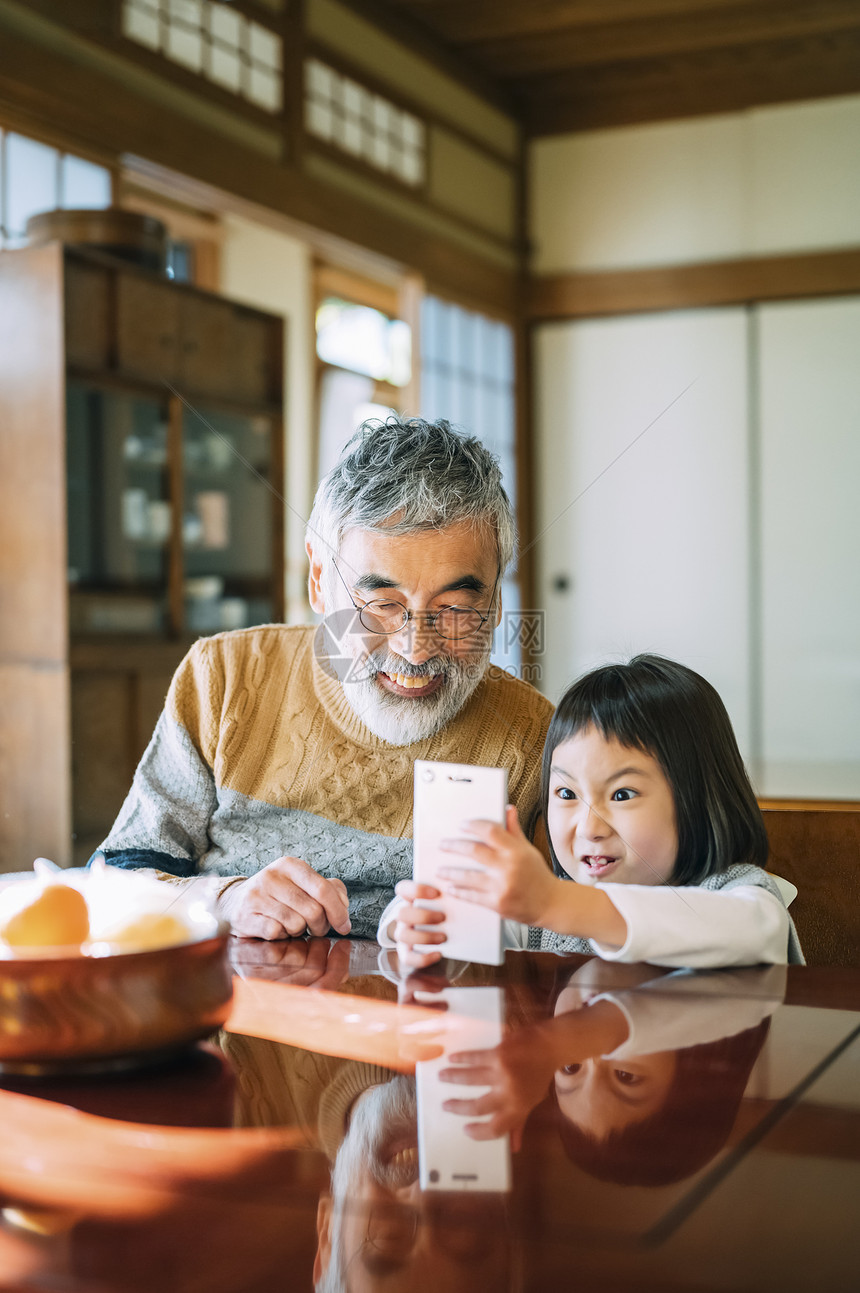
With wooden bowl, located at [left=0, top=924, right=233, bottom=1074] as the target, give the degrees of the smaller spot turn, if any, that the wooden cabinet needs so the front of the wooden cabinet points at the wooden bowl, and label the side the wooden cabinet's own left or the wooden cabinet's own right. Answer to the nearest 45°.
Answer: approximately 45° to the wooden cabinet's own right

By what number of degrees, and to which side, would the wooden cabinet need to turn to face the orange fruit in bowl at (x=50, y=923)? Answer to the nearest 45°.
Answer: approximately 45° to its right

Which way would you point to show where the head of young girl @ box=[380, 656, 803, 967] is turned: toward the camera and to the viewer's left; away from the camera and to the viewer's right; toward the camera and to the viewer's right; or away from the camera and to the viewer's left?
toward the camera and to the viewer's left

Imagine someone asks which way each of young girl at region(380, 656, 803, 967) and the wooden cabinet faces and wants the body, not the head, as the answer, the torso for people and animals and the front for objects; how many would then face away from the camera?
0

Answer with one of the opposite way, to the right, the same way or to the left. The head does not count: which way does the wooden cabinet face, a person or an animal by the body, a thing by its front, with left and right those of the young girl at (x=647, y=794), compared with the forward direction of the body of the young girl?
to the left

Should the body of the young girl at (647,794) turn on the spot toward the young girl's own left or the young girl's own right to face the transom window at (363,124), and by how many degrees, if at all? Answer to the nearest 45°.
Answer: approximately 135° to the young girl's own right

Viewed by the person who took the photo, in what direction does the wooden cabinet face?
facing the viewer and to the right of the viewer

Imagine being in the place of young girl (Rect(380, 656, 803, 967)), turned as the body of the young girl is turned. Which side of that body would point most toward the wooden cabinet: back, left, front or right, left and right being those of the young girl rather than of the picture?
right

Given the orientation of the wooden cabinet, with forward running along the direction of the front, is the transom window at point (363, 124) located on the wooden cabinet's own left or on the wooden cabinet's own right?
on the wooden cabinet's own left
